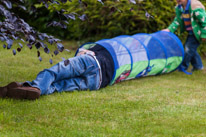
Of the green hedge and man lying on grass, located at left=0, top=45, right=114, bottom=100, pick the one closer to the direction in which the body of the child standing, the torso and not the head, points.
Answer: the man lying on grass

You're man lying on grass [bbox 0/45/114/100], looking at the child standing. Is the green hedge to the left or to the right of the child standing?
left

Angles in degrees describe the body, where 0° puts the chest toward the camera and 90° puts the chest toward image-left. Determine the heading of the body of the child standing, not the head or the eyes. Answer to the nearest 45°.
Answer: approximately 45°

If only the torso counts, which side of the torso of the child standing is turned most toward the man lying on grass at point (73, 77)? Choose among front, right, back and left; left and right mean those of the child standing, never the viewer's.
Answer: front

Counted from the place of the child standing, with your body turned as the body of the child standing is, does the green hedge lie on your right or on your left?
on your right

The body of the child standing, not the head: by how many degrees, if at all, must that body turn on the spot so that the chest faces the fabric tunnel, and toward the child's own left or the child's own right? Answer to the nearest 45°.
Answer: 0° — they already face it

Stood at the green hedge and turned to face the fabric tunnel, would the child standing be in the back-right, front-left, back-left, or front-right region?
front-left
